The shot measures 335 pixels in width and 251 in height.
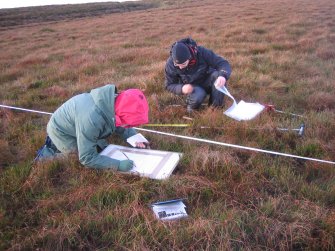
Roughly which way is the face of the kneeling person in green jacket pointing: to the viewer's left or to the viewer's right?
to the viewer's right

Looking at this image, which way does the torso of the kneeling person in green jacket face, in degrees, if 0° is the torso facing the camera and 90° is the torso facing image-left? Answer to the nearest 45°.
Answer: approximately 270°

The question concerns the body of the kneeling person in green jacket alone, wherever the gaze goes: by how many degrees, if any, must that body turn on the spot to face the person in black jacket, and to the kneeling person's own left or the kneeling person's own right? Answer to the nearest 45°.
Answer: approximately 45° to the kneeling person's own left
